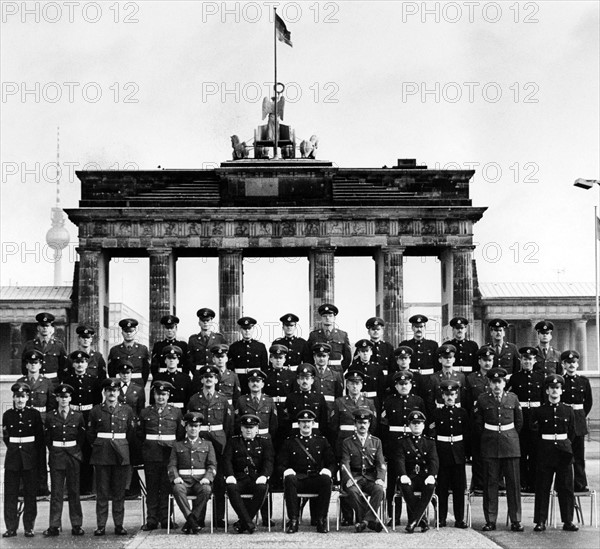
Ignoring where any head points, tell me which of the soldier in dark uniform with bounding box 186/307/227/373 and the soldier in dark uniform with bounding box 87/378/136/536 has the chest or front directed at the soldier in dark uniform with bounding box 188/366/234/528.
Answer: the soldier in dark uniform with bounding box 186/307/227/373

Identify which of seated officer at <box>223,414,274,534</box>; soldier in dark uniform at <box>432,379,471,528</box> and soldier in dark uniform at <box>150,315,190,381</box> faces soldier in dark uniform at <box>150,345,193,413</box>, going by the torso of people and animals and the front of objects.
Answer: soldier in dark uniform at <box>150,315,190,381</box>

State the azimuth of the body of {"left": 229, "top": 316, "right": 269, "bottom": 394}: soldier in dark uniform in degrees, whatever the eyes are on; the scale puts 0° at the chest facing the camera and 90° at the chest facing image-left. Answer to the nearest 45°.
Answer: approximately 0°

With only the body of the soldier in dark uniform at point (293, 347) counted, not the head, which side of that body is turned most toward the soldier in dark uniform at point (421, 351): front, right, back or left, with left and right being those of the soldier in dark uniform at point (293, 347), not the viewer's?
left

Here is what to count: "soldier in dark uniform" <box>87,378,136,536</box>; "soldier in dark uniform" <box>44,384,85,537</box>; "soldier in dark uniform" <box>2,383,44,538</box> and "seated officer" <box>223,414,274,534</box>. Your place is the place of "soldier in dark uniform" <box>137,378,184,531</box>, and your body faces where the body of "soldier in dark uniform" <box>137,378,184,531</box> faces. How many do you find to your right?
3
